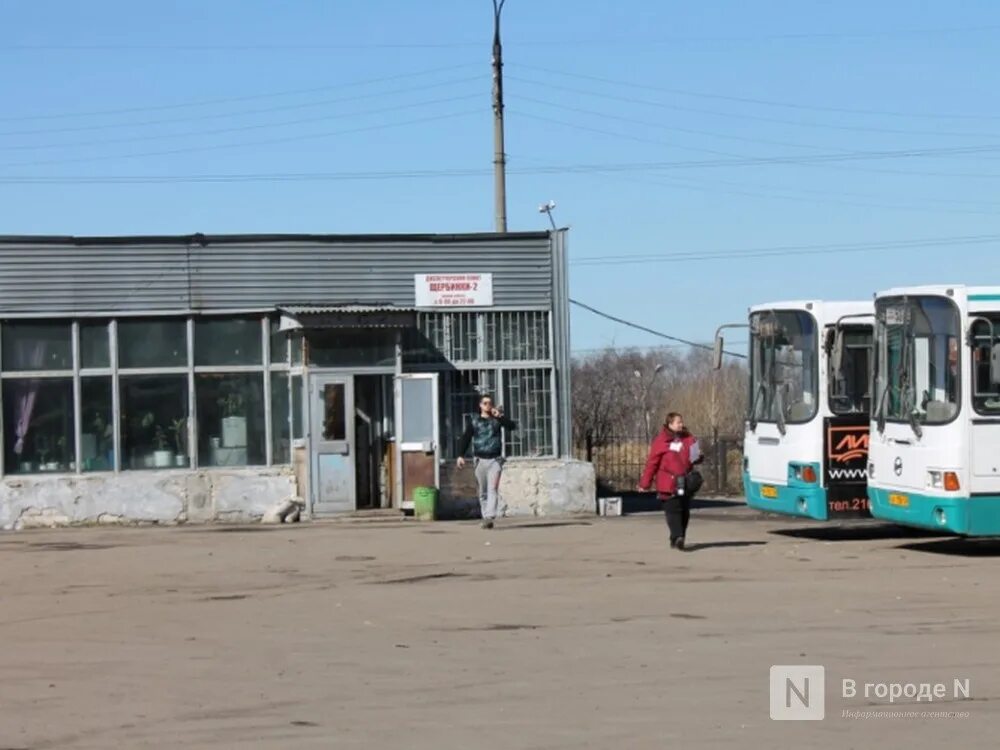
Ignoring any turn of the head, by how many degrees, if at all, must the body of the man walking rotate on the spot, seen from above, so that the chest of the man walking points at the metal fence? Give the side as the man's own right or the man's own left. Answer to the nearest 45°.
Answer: approximately 180°

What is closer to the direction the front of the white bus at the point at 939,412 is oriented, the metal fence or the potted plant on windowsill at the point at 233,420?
the potted plant on windowsill

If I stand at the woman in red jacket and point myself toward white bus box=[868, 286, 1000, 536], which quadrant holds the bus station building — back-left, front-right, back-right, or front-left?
back-left

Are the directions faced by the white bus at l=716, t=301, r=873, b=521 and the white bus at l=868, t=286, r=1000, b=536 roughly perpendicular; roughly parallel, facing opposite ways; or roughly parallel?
roughly parallel

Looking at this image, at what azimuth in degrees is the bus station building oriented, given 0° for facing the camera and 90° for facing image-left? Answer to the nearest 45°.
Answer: approximately 0°

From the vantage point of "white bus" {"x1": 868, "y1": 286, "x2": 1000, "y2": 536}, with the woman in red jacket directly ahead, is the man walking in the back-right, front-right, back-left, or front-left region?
front-right

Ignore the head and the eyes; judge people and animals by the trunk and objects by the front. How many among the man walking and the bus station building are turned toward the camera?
2

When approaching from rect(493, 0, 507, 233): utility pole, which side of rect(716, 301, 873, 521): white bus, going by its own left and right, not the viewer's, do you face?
right

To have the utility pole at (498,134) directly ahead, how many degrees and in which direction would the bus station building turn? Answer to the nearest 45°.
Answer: approximately 135° to its left

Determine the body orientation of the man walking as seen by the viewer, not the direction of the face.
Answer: toward the camera

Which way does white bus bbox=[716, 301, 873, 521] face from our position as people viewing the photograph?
facing the viewer and to the left of the viewer

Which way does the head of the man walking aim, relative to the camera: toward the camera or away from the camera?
toward the camera

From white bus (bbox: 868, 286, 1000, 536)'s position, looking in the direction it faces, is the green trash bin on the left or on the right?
on its right

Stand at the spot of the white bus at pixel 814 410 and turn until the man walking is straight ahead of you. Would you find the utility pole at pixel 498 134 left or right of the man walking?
right
